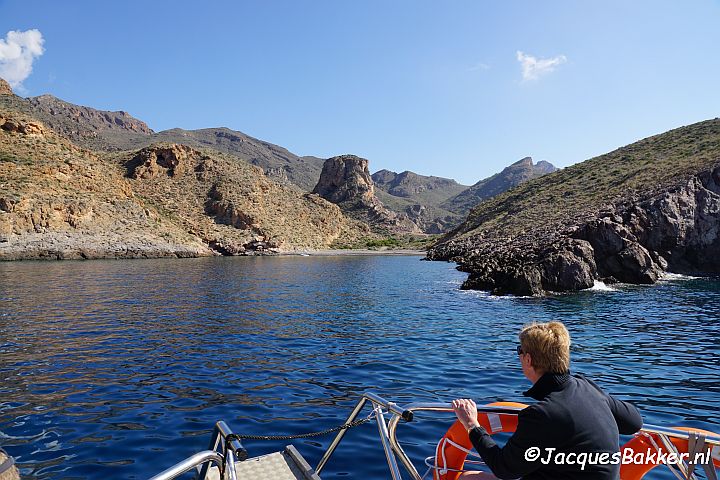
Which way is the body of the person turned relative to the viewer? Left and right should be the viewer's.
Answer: facing away from the viewer and to the left of the viewer

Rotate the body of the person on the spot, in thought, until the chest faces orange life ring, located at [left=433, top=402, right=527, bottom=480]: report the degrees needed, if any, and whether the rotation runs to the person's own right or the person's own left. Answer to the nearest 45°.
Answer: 0° — they already face it

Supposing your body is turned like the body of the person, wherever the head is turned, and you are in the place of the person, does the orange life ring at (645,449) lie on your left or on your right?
on your right

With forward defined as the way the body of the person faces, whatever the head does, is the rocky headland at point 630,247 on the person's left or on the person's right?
on the person's right

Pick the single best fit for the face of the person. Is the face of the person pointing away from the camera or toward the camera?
away from the camera
